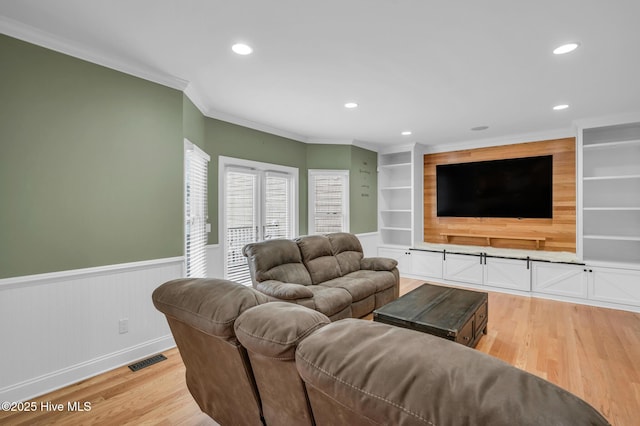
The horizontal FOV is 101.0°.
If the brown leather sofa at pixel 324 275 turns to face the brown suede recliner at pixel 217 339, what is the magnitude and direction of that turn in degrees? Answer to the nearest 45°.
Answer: approximately 45° to its right

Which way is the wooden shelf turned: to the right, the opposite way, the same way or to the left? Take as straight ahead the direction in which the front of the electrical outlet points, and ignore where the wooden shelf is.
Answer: to the right

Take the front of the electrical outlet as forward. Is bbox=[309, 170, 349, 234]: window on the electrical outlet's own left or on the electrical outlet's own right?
on the electrical outlet's own left

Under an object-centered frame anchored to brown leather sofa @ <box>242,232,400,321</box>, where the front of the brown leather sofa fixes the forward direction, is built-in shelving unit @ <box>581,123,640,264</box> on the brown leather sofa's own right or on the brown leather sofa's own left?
on the brown leather sofa's own left

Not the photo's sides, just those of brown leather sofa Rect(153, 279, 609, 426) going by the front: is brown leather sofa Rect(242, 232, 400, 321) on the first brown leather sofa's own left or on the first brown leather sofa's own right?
on the first brown leather sofa's own left

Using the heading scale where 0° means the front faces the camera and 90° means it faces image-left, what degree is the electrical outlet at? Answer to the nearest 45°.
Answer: approximately 315°

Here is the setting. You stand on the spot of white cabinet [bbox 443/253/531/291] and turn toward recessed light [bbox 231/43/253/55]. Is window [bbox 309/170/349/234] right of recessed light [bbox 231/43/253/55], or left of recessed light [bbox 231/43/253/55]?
right

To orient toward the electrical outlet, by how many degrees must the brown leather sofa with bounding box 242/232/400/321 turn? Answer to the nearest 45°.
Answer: approximately 90° to its right

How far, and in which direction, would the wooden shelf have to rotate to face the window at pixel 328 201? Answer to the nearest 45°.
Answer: approximately 45° to its right

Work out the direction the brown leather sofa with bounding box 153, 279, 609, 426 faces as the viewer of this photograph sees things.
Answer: facing away from the viewer and to the right of the viewer

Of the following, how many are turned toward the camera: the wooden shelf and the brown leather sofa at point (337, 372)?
1
